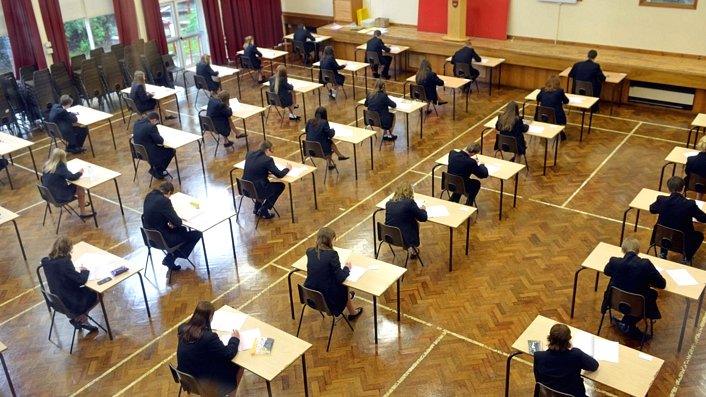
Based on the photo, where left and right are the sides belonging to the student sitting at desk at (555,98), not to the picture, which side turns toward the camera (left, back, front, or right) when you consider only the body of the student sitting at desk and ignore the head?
back

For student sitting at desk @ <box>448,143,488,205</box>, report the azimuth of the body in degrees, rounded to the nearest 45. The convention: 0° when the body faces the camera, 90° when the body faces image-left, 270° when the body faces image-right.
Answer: approximately 225°

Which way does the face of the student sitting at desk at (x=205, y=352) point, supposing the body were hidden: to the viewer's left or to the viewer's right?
to the viewer's right

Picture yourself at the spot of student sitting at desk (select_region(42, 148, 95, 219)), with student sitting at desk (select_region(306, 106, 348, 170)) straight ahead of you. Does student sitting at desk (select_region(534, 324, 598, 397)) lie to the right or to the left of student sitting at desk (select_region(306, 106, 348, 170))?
right

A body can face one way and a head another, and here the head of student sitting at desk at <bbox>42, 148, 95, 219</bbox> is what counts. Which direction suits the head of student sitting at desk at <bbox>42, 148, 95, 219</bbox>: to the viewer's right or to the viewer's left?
to the viewer's right

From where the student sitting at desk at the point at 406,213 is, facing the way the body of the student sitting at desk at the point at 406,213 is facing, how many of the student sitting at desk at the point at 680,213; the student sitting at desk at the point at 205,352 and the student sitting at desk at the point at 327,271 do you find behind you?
2

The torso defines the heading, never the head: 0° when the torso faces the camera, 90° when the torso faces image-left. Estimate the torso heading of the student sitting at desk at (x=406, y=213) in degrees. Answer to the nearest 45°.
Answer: approximately 225°

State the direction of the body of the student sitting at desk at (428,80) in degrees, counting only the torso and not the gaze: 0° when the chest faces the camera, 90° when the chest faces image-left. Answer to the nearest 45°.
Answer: approximately 225°

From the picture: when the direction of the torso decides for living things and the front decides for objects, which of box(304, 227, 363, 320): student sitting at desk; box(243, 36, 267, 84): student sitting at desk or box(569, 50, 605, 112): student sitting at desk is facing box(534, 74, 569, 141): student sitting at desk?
box(304, 227, 363, 320): student sitting at desk

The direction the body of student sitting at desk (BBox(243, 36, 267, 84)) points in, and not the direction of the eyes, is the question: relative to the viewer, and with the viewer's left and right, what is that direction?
facing away from the viewer and to the right of the viewer

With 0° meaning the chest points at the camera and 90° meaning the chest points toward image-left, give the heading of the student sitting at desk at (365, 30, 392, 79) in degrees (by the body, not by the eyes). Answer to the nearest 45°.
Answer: approximately 225°

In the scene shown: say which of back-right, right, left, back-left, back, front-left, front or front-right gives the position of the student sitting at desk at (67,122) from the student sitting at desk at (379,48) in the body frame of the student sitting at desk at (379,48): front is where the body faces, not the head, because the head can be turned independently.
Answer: back
